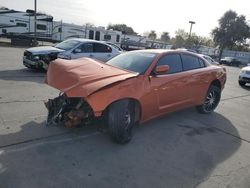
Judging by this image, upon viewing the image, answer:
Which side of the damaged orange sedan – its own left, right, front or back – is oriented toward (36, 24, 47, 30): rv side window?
right

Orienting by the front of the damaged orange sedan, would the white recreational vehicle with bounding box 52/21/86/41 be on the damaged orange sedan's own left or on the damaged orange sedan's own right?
on the damaged orange sedan's own right
